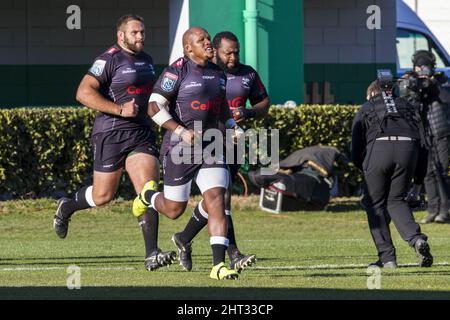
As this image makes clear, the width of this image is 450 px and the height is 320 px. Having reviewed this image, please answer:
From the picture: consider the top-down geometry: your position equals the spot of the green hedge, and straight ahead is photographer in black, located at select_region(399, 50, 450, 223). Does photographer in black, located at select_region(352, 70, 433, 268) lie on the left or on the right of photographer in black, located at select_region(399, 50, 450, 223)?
right

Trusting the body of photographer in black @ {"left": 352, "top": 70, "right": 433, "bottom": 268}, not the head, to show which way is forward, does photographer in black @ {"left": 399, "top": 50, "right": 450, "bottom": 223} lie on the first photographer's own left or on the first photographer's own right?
on the first photographer's own right

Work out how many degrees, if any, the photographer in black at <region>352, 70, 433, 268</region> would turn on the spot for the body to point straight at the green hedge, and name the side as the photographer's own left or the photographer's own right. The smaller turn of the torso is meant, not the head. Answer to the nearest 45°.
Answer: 0° — they already face it
